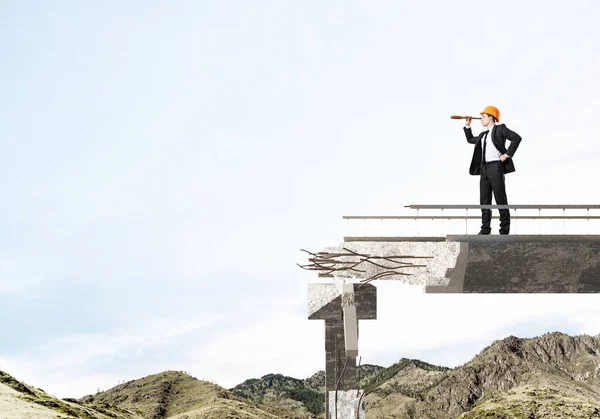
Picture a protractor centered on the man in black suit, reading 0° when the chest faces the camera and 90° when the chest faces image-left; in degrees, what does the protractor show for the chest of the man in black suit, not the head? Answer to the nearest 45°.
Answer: approximately 45°

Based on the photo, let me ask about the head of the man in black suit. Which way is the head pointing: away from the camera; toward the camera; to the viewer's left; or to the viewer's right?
to the viewer's left
